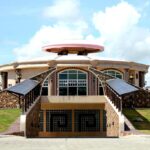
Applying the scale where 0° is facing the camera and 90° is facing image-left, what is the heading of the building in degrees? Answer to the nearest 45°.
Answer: approximately 0°
